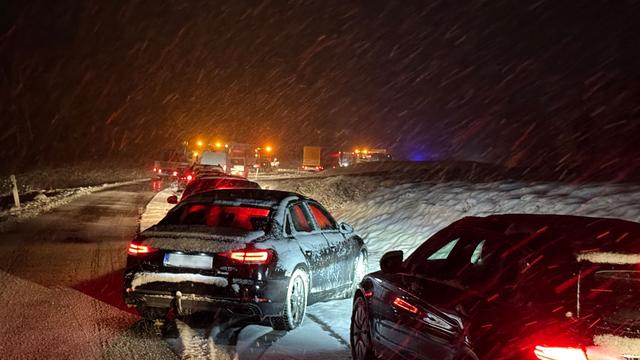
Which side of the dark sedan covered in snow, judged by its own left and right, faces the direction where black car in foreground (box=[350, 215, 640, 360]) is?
right

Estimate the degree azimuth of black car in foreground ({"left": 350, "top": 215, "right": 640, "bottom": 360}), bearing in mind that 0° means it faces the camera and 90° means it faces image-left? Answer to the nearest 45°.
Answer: approximately 135°

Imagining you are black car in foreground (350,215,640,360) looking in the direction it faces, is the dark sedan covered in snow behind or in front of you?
in front

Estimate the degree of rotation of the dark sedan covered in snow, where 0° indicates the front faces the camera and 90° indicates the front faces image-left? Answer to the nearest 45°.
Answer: approximately 225°

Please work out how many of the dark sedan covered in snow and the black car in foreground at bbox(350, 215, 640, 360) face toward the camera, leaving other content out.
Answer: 0
